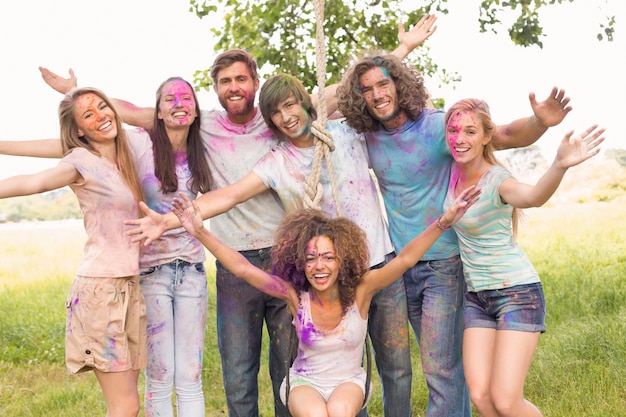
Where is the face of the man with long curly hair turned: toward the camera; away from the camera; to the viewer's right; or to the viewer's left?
toward the camera

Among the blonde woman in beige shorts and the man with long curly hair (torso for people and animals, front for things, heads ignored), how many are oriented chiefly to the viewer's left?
0

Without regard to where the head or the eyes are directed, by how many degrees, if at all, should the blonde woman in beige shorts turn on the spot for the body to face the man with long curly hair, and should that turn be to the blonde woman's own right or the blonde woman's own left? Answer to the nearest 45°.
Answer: approximately 45° to the blonde woman's own left

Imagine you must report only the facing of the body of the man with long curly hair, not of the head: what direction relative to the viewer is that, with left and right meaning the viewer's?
facing the viewer

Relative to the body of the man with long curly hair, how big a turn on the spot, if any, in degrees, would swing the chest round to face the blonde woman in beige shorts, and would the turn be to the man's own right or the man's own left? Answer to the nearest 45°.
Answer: approximately 90° to the man's own right

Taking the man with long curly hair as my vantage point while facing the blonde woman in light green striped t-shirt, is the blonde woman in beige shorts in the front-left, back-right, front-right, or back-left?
back-right

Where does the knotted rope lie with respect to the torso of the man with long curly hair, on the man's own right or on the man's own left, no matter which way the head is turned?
on the man's own right

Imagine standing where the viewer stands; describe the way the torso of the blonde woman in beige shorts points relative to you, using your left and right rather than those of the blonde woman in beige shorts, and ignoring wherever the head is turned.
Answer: facing the viewer and to the right of the viewer
